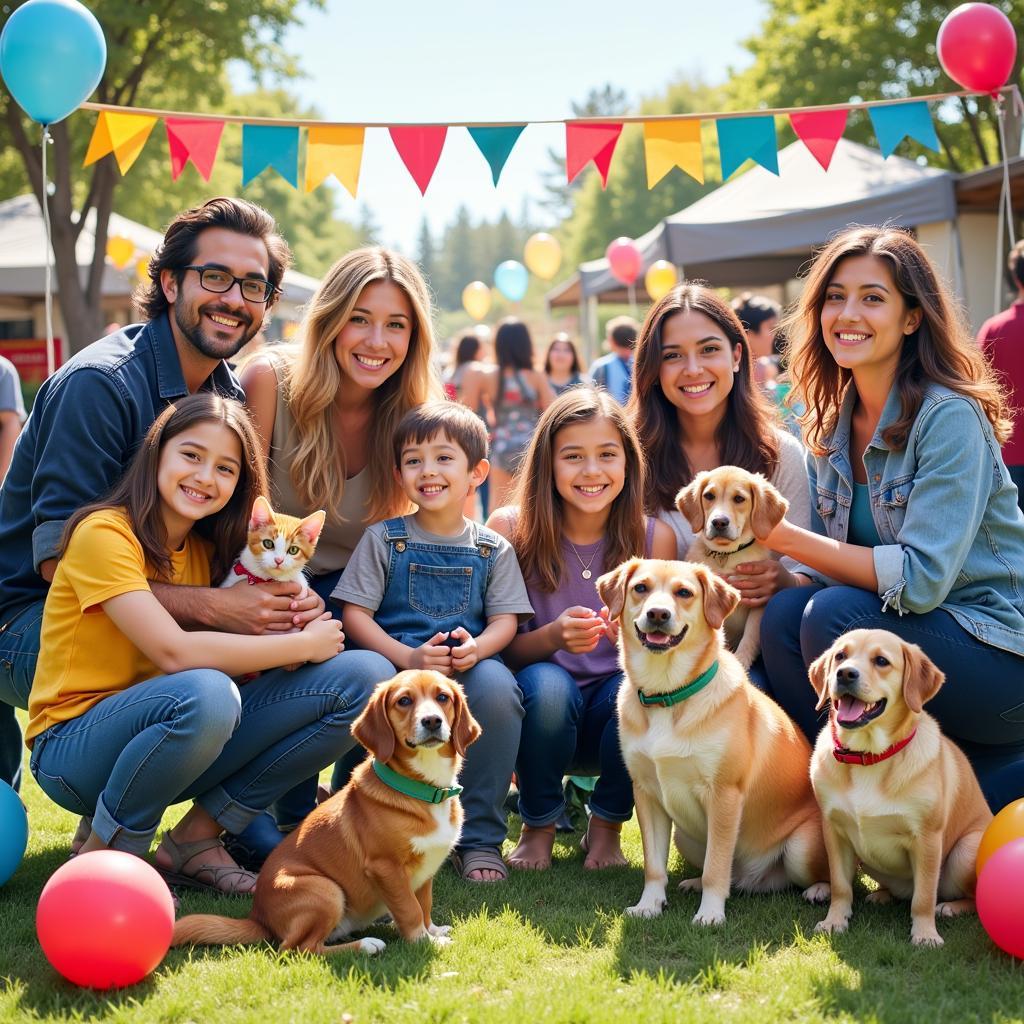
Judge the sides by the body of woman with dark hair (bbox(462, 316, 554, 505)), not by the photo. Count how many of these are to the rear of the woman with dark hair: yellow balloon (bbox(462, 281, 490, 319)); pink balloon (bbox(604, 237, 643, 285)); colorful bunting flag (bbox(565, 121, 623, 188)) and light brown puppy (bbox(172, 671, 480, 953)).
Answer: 2

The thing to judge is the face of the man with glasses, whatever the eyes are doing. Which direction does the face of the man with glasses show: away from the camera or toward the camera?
toward the camera

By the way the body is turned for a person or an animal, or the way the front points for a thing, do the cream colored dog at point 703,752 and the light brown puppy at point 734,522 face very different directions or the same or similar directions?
same or similar directions

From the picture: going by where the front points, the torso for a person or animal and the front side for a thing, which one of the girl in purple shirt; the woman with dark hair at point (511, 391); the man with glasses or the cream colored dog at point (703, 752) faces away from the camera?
the woman with dark hair

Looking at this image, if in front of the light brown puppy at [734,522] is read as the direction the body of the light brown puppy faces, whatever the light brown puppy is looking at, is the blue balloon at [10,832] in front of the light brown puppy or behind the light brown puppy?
in front

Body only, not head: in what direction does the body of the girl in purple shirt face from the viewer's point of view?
toward the camera

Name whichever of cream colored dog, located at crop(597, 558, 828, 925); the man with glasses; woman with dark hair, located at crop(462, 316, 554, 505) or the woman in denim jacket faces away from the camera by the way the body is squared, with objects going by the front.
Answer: the woman with dark hair

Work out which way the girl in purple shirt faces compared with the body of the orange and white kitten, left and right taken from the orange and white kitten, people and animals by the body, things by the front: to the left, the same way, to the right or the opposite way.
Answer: the same way

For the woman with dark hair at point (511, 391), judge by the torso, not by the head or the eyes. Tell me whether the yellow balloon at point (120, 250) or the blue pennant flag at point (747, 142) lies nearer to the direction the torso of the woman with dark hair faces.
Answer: the yellow balloon

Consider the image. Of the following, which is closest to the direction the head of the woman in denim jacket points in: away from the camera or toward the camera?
toward the camera

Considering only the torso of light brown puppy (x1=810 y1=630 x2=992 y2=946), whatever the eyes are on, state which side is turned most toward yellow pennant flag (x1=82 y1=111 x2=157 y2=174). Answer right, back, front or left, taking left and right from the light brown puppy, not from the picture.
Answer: right

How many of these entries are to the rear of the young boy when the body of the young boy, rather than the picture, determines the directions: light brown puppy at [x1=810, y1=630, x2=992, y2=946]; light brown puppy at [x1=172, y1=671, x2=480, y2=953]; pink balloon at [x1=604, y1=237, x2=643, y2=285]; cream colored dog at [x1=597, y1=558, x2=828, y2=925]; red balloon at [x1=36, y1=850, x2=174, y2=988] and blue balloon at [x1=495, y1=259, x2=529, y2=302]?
2

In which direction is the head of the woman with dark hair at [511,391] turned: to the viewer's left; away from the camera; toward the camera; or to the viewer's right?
away from the camera

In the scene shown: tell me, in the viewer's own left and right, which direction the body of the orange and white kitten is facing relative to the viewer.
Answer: facing the viewer

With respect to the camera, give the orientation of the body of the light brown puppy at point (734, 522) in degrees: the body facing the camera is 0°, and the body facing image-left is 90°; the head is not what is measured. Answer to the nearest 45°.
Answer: approximately 45°
